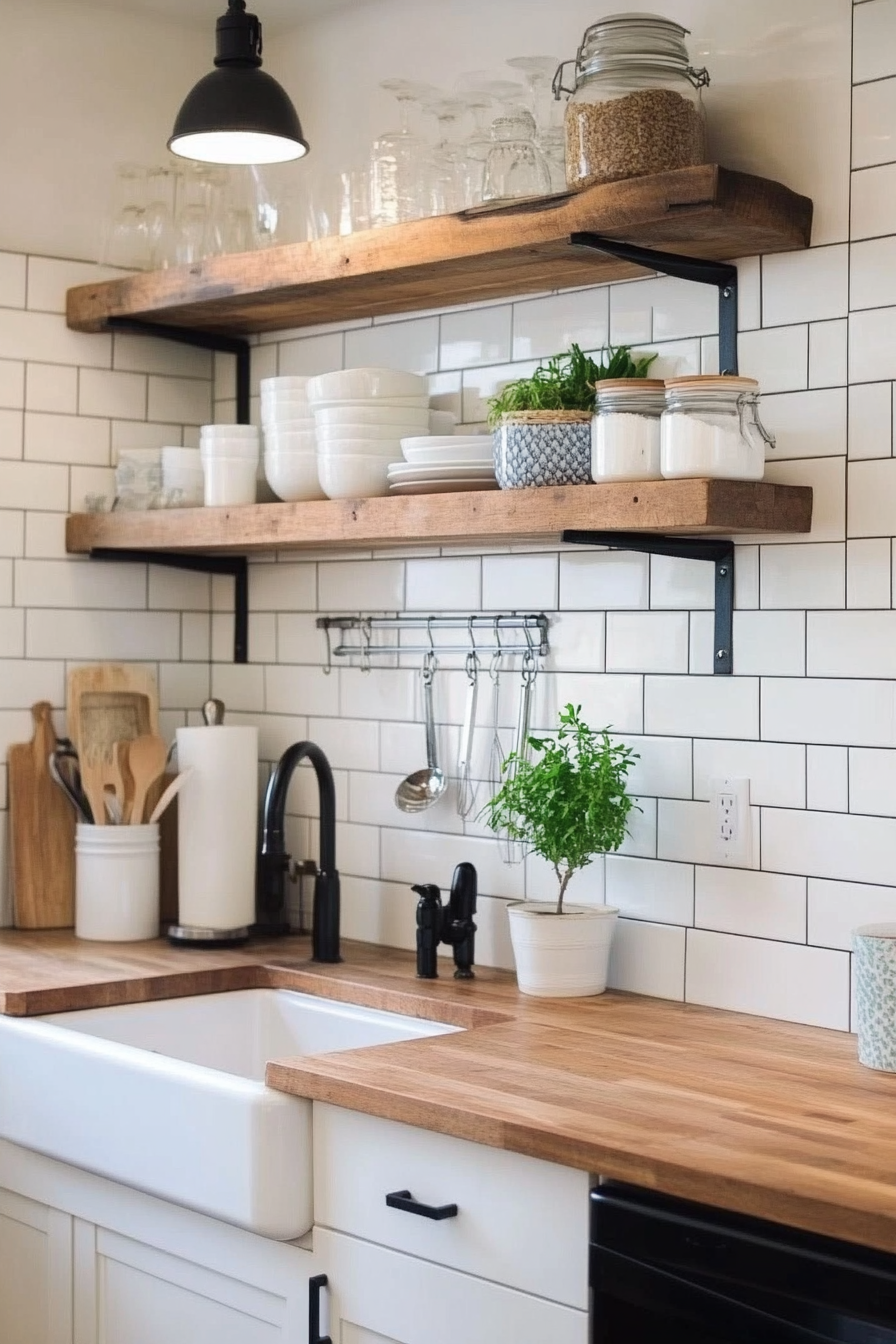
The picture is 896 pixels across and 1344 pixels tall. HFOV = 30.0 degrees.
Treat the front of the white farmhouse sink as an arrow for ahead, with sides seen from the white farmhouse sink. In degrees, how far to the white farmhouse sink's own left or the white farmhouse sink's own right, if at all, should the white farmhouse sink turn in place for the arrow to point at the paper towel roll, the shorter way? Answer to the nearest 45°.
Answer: approximately 135° to the white farmhouse sink's own right

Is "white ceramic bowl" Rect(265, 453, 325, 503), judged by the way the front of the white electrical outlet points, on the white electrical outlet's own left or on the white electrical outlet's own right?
on the white electrical outlet's own right

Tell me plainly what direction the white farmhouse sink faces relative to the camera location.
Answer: facing the viewer and to the left of the viewer

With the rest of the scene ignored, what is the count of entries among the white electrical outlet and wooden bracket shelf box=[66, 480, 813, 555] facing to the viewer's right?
0
